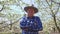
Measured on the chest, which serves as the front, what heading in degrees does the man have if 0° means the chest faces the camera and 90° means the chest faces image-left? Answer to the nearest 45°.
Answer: approximately 0°
